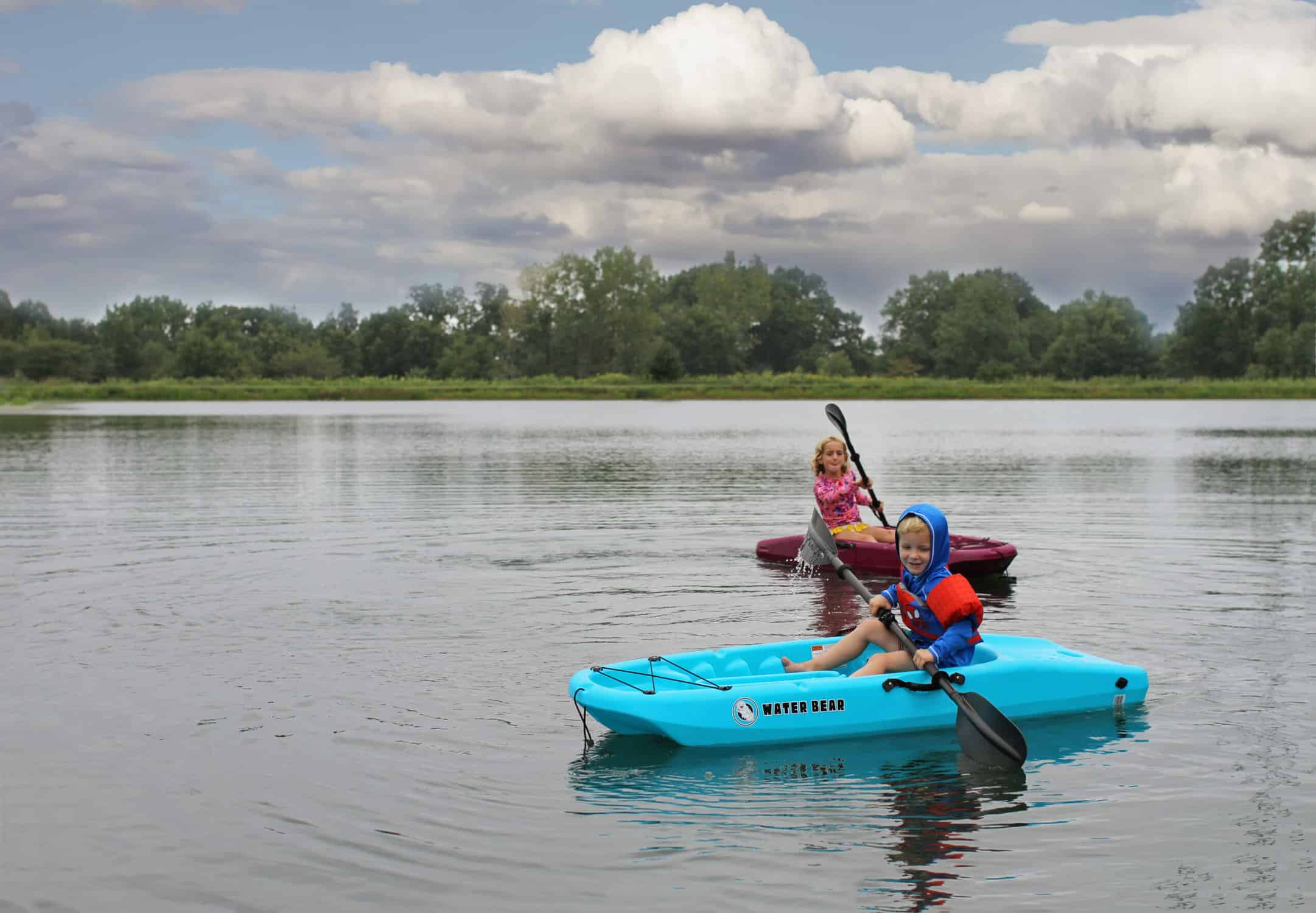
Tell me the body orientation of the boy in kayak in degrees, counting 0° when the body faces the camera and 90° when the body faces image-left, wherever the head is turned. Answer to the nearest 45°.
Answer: approximately 45°

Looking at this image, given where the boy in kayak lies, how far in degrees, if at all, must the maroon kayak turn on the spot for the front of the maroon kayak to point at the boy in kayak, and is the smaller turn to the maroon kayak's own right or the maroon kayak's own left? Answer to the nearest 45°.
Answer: approximately 90° to the maroon kayak's own right

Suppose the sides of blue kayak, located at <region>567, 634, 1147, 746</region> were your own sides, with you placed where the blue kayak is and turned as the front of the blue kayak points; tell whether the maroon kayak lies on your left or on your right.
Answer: on your right

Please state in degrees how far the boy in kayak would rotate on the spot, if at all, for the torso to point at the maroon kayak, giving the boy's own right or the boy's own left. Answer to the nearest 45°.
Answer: approximately 135° to the boy's own right

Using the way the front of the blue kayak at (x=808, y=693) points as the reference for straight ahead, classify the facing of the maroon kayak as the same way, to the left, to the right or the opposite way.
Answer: the opposite way

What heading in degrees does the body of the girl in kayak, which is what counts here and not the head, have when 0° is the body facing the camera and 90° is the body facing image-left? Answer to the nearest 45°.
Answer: approximately 315°

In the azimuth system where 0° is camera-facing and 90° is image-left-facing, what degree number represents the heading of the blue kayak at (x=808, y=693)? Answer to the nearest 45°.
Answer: approximately 90°

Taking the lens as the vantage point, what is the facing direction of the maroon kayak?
facing to the right of the viewer

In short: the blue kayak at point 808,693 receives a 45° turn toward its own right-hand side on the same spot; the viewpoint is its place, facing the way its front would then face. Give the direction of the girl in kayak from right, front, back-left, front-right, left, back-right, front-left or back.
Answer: front-right
